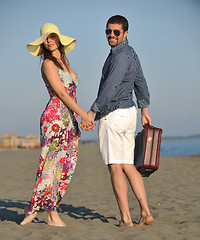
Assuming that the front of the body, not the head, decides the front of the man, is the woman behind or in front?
in front

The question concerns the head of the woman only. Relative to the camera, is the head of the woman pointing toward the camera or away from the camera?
toward the camera
